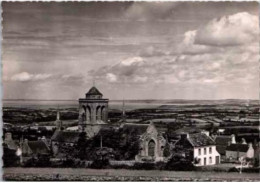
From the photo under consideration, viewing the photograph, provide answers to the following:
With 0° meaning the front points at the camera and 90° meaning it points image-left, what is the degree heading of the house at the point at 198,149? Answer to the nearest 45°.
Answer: approximately 315°

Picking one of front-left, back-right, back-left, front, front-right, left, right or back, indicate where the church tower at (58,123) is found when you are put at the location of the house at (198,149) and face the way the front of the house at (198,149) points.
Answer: back-right

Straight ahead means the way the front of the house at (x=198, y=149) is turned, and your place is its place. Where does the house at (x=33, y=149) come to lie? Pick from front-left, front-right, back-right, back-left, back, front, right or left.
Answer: back-right

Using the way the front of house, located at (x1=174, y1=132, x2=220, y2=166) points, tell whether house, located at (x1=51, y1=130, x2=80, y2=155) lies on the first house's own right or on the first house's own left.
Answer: on the first house's own right
